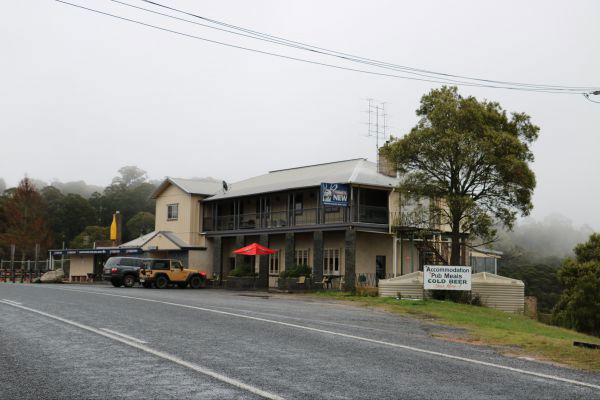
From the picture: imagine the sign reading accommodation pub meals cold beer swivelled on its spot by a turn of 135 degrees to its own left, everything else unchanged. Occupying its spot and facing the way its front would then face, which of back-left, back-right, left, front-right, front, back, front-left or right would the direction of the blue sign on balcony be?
left

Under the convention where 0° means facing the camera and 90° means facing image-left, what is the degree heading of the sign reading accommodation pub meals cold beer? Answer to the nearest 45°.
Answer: approximately 0°
